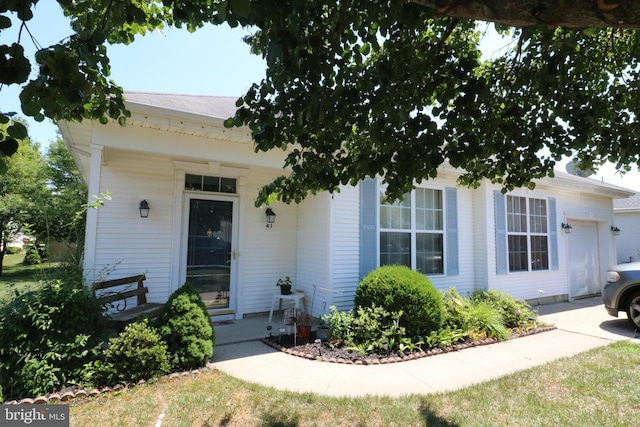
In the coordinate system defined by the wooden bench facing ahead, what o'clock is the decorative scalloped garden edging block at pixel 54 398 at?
The decorative scalloped garden edging block is roughly at 2 o'clock from the wooden bench.

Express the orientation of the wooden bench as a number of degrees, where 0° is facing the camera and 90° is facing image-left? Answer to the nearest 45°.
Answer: approximately 315°

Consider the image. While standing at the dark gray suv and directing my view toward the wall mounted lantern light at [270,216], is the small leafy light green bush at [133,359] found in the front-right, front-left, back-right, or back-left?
front-left

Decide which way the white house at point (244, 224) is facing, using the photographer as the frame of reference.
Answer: facing the viewer and to the right of the viewer

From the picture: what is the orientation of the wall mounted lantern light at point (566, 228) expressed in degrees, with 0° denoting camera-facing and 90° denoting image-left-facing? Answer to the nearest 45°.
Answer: approximately 315°

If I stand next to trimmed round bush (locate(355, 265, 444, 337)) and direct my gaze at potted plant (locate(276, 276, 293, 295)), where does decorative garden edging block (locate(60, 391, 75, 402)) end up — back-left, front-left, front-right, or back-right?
front-left

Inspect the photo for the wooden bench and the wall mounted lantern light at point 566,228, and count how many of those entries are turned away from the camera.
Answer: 0

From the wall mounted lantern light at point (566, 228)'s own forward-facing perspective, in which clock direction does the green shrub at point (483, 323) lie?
The green shrub is roughly at 2 o'clock from the wall mounted lantern light.

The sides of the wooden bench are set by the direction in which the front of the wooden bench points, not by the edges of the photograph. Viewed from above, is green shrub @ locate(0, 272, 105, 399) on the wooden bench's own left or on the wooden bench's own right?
on the wooden bench's own right

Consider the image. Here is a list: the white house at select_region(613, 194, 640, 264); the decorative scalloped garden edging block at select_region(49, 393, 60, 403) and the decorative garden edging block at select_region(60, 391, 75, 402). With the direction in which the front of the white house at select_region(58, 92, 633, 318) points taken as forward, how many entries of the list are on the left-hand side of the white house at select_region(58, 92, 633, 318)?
1
